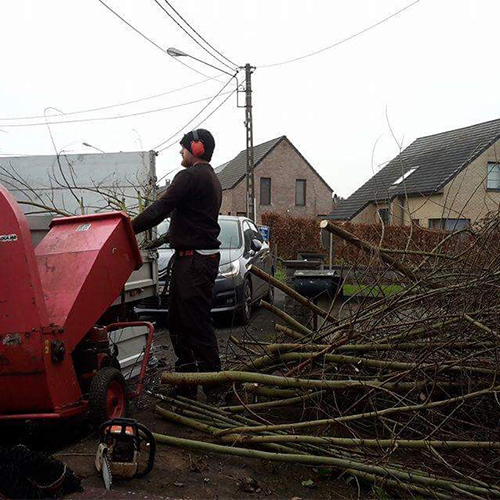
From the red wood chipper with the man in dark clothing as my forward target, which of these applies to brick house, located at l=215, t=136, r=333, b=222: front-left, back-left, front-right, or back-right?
front-left

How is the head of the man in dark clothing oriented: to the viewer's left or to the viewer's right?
to the viewer's left

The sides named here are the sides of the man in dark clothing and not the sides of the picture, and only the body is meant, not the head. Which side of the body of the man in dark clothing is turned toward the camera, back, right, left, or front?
left

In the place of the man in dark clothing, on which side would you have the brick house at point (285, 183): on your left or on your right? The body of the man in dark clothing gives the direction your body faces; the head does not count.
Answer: on your right

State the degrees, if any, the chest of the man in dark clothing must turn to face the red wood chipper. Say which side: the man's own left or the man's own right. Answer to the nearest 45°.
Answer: approximately 45° to the man's own left

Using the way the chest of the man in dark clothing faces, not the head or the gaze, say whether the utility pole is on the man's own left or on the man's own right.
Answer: on the man's own right

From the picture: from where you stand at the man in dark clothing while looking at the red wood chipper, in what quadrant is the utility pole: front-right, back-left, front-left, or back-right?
back-right

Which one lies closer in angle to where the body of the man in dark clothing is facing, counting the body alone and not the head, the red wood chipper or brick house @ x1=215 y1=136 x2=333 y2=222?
the red wood chipper

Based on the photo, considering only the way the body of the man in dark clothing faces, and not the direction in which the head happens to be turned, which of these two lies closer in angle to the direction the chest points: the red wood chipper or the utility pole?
the red wood chipper
